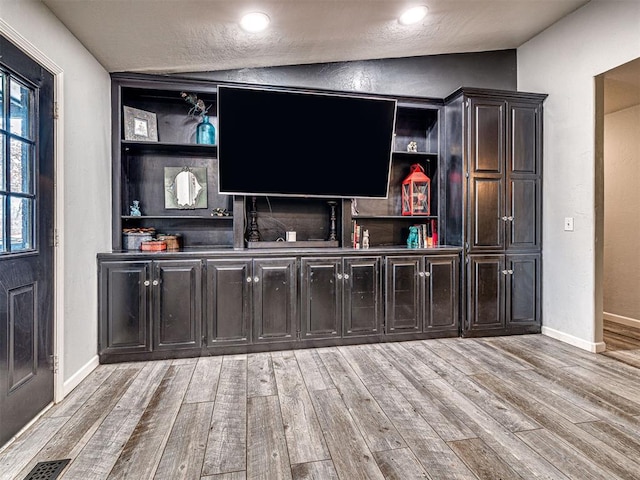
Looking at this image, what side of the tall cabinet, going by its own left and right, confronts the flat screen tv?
right

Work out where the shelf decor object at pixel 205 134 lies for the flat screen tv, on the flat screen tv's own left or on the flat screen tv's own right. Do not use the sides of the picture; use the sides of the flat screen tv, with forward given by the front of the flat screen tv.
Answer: on the flat screen tv's own right

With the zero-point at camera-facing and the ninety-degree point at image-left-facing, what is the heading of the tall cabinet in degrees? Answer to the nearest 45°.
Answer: approximately 315°

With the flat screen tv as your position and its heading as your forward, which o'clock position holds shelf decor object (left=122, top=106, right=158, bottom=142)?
The shelf decor object is roughly at 3 o'clock from the flat screen tv.

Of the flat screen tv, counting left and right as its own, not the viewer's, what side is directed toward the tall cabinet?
left

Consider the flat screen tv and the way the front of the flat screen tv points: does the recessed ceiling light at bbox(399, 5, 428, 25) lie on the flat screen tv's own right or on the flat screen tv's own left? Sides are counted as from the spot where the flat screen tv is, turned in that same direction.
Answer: on the flat screen tv's own left

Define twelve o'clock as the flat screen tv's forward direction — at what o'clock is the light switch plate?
The light switch plate is roughly at 9 o'clock from the flat screen tv.

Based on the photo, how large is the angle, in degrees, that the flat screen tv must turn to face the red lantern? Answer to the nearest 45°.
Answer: approximately 90° to its left

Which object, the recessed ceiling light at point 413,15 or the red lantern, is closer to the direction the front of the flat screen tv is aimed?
the recessed ceiling light

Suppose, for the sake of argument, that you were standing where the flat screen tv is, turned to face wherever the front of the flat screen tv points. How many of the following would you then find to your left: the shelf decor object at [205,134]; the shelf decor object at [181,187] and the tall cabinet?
1

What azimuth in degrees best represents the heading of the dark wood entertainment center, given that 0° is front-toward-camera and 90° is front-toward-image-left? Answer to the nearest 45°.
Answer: approximately 0°

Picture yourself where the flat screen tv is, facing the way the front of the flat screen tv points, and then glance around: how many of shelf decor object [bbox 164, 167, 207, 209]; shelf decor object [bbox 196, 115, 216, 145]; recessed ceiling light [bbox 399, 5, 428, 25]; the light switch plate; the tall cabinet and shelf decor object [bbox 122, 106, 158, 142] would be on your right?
3
